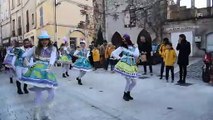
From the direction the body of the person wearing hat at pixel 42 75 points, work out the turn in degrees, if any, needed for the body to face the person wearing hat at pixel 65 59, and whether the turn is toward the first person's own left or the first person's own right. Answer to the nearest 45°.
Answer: approximately 180°

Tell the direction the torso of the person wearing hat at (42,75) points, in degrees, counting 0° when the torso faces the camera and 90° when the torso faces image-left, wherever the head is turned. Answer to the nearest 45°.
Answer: approximately 0°

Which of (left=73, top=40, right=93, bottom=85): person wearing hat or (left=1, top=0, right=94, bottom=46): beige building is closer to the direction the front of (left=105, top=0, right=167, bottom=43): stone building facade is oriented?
the person wearing hat

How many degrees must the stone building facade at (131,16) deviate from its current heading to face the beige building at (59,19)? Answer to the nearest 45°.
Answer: approximately 90° to its right

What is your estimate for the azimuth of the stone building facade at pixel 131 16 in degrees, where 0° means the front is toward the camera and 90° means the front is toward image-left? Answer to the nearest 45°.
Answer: approximately 0°

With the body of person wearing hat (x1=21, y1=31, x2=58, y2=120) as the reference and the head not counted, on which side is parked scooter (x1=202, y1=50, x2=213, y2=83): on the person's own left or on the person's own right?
on the person's own left

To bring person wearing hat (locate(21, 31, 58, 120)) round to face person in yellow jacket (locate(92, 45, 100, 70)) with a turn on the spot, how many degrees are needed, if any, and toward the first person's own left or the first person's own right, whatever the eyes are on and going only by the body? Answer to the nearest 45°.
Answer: approximately 180°

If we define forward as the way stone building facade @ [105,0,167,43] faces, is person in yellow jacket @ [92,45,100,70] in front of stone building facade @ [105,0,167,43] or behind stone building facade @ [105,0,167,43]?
in front

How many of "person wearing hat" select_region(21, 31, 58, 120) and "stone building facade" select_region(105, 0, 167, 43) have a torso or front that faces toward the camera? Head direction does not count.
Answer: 2

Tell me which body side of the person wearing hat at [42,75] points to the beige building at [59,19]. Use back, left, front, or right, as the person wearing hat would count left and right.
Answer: back
